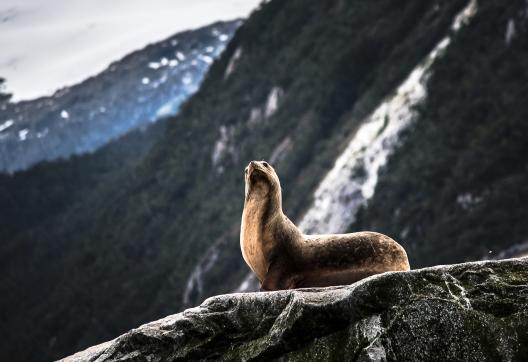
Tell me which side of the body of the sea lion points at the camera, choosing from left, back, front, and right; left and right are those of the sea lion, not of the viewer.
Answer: left
